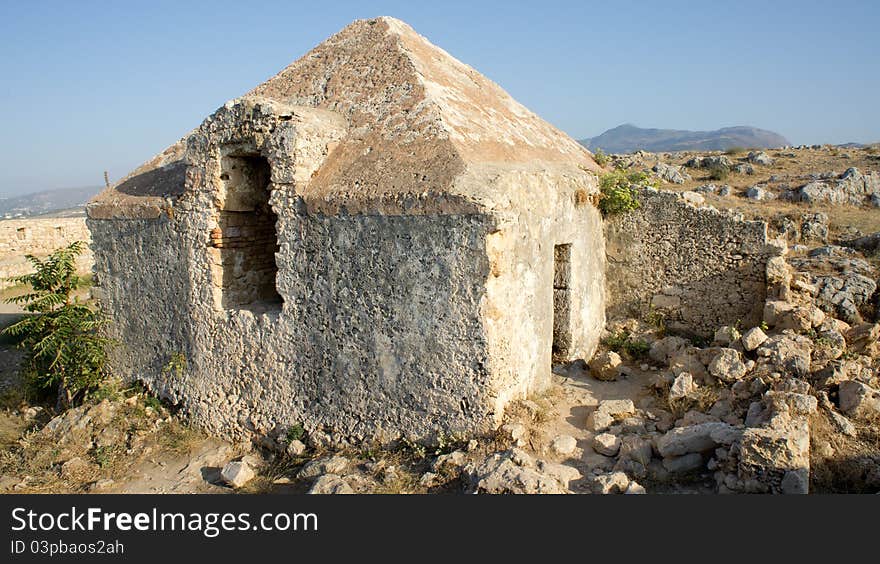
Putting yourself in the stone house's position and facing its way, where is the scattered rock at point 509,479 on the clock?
The scattered rock is roughly at 2 o'clock from the stone house.

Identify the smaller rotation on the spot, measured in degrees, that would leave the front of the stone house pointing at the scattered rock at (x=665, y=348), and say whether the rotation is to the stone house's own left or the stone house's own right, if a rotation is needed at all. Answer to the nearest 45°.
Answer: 0° — it already faces it

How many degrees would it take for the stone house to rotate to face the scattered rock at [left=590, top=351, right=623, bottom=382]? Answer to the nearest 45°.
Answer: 0° — it already faces it

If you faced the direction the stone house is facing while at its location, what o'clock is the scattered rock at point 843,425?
The scattered rock is roughly at 1 o'clock from the stone house.

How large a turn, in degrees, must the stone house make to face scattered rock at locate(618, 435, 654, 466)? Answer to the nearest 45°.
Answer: approximately 45° to its right

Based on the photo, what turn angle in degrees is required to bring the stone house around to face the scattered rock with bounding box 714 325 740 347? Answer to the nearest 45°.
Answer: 0° — it already faces it

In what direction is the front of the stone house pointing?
to the viewer's right
